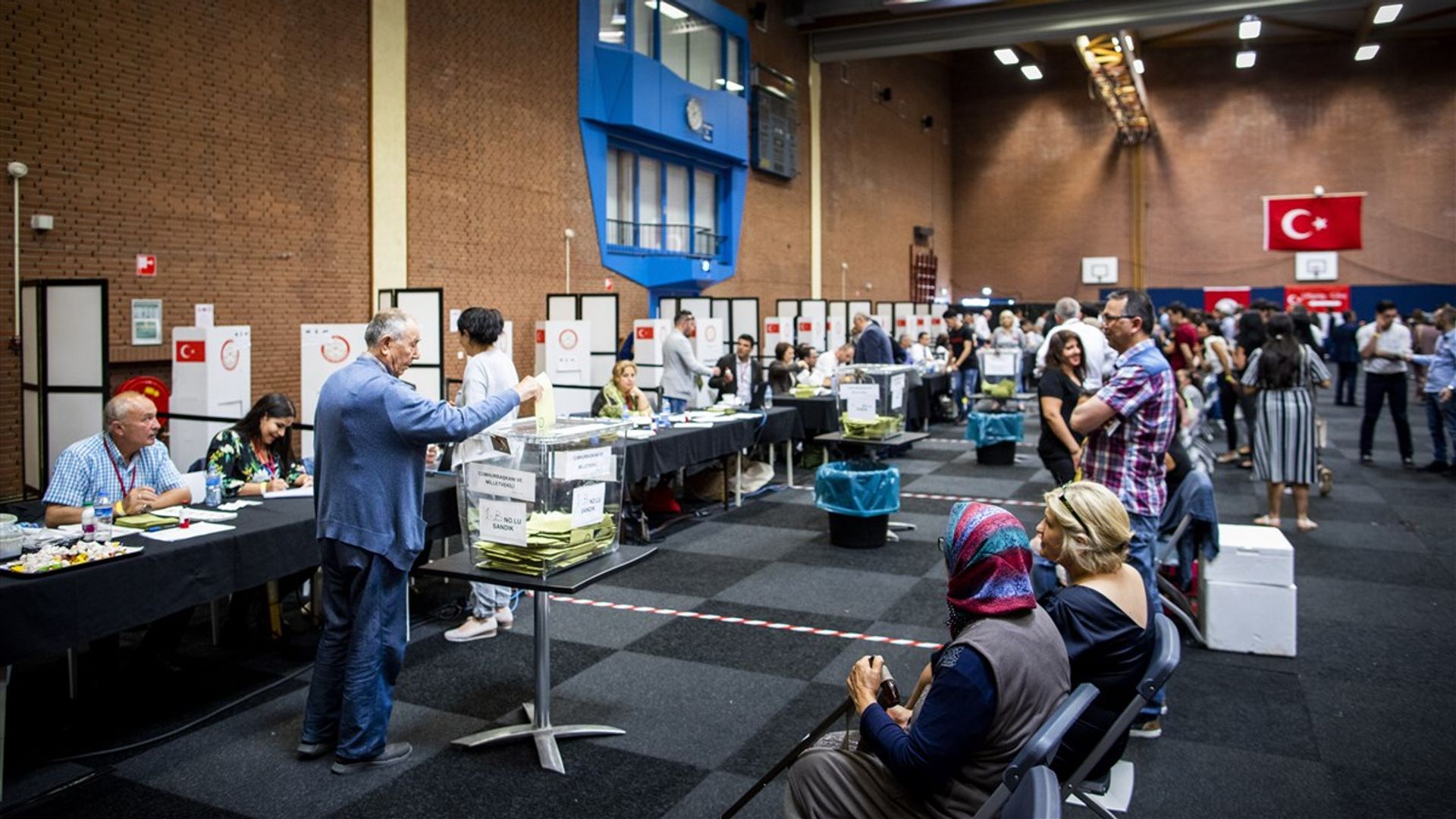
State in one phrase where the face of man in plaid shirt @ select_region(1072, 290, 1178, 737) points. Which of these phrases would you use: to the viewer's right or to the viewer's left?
to the viewer's left

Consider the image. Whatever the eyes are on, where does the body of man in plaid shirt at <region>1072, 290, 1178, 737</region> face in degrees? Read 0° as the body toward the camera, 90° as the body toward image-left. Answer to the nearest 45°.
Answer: approximately 90°
